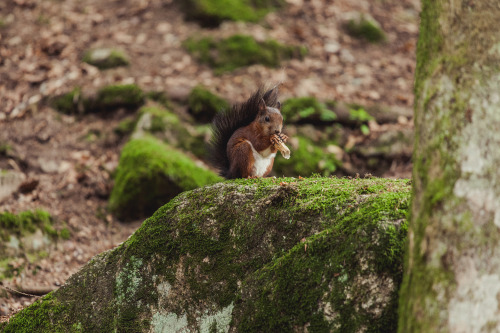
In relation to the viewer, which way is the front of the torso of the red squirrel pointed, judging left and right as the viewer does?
facing the viewer and to the right of the viewer

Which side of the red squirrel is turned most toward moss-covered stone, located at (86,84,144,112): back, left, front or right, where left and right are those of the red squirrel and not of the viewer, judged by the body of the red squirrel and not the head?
back

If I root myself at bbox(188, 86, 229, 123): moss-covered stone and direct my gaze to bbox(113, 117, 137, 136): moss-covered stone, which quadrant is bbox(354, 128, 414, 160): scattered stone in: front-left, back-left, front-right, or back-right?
back-left

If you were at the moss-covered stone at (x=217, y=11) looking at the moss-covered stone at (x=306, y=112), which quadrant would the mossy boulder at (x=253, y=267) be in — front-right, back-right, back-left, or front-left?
front-right

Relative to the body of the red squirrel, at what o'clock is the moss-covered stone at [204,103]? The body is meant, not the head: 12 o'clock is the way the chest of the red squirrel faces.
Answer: The moss-covered stone is roughly at 7 o'clock from the red squirrel.

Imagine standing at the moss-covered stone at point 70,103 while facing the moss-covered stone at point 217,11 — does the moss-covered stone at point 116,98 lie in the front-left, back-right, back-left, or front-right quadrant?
front-right

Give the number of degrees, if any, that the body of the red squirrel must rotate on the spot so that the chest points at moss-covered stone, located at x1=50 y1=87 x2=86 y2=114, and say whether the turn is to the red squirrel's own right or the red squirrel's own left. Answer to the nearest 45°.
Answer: approximately 180°

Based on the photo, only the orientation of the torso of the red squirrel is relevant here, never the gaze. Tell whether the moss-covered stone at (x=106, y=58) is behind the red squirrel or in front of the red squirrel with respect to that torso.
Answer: behind
